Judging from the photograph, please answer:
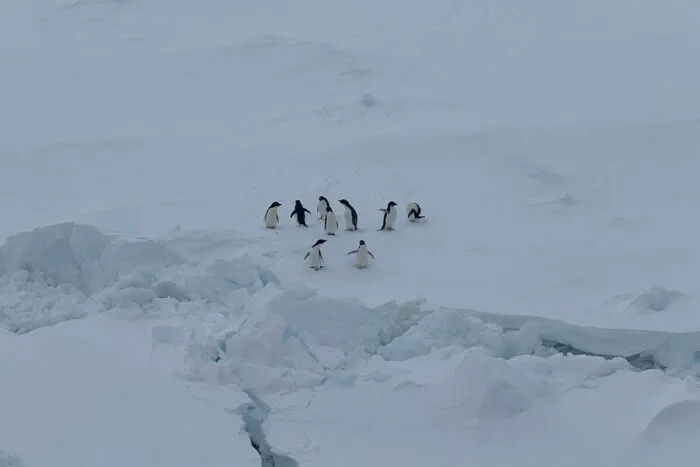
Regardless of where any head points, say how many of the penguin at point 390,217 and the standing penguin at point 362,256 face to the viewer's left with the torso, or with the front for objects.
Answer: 0

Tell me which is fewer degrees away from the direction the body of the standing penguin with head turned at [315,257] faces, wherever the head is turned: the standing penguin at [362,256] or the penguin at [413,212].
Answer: the standing penguin

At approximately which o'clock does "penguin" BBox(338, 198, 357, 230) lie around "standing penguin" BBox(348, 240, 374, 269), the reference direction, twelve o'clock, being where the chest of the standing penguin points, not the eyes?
The penguin is roughly at 6 o'clock from the standing penguin.

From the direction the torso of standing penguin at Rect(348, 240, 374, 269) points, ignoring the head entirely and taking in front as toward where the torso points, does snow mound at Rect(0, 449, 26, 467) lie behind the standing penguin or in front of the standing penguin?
in front

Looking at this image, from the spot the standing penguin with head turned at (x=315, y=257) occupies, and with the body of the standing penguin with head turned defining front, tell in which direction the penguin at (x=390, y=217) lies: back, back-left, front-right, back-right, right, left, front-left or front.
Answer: left

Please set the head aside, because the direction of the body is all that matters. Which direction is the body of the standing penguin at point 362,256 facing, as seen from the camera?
toward the camera

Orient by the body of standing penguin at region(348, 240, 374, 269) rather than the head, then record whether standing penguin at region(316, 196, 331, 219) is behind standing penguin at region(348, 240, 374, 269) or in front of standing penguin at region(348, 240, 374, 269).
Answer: behind

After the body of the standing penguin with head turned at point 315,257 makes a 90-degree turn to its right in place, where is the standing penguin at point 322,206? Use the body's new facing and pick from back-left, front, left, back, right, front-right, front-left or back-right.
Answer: back-right
